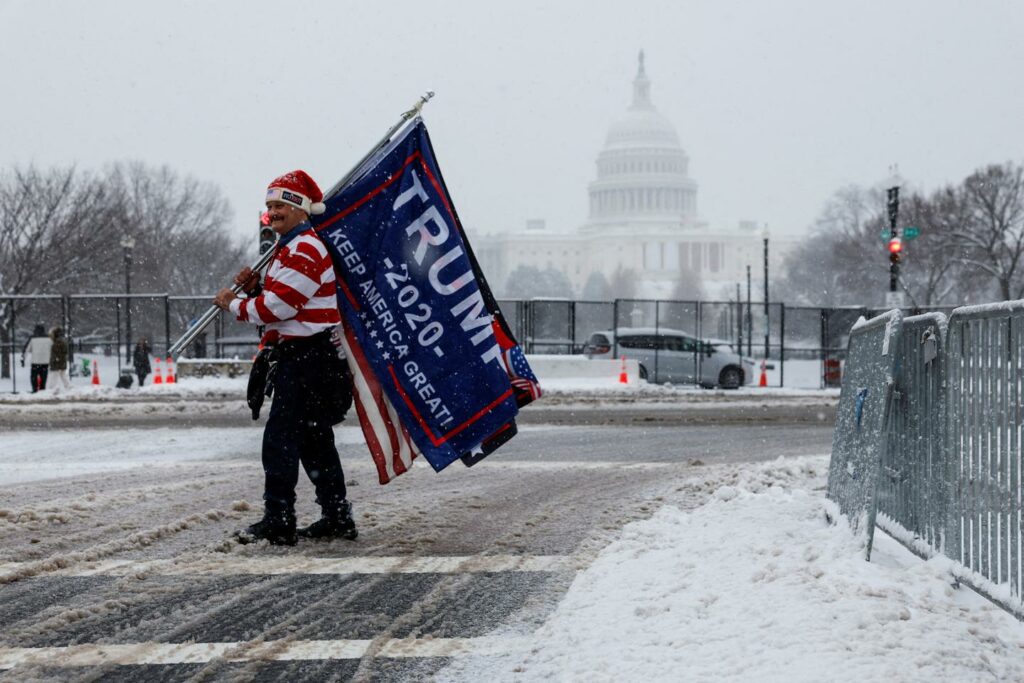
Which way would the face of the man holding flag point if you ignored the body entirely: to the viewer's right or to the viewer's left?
to the viewer's left

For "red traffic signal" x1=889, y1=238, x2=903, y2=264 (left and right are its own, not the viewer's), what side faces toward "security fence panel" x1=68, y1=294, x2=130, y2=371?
right

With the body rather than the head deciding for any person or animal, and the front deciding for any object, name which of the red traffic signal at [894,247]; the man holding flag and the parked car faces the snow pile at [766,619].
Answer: the red traffic signal

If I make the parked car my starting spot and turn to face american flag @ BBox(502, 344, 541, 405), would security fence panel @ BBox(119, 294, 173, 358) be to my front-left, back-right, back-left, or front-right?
front-right

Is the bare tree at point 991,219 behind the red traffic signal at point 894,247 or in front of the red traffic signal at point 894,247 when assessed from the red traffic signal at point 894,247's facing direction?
behind

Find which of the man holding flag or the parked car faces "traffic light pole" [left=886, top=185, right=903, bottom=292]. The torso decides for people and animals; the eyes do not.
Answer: the parked car

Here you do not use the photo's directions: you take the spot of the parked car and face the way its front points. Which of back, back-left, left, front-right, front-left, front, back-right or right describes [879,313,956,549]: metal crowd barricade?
right

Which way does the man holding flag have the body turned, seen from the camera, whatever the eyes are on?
to the viewer's left

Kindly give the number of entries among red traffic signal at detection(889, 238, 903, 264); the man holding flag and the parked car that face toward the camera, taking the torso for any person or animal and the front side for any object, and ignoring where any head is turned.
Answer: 1

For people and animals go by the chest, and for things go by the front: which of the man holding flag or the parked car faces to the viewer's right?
the parked car

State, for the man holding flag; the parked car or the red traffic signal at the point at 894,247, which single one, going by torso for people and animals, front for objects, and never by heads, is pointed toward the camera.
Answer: the red traffic signal

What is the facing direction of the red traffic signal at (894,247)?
toward the camera

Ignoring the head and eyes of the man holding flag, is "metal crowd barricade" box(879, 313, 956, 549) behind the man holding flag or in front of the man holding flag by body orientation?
behind

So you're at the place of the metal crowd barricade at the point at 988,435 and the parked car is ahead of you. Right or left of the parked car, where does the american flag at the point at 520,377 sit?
left

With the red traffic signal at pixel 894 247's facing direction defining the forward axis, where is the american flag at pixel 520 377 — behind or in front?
in front

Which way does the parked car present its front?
to the viewer's right

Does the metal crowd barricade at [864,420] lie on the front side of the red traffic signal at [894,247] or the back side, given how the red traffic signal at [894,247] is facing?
on the front side

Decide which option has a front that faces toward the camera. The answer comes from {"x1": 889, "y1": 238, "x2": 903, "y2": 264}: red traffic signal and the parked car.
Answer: the red traffic signal
